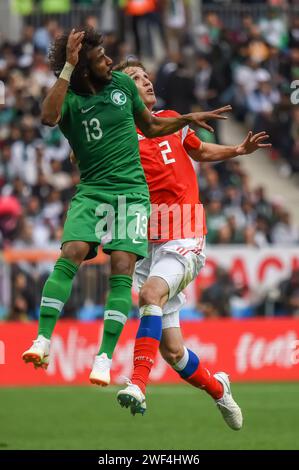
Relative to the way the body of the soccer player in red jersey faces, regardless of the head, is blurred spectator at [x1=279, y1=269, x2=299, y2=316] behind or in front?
behind

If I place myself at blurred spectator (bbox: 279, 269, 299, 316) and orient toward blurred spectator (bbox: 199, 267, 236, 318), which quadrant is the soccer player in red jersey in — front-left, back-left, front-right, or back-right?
front-left

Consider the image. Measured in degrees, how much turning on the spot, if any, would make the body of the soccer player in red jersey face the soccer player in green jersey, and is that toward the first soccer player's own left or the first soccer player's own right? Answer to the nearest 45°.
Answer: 0° — they already face them

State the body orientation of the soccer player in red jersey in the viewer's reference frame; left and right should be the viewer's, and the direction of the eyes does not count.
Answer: facing the viewer and to the left of the viewer

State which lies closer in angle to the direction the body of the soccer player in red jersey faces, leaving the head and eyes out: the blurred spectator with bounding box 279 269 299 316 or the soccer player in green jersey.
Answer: the soccer player in green jersey

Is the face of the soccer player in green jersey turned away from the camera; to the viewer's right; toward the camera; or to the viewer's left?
to the viewer's right

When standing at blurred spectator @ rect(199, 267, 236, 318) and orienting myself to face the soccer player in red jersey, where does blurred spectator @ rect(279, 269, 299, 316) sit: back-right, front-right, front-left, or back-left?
back-left

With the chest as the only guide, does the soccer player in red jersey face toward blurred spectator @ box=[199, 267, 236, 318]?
no

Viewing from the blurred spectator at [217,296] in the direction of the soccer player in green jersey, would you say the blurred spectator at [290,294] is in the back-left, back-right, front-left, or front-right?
back-left

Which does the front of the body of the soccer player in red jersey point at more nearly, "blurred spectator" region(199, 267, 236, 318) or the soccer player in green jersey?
the soccer player in green jersey
